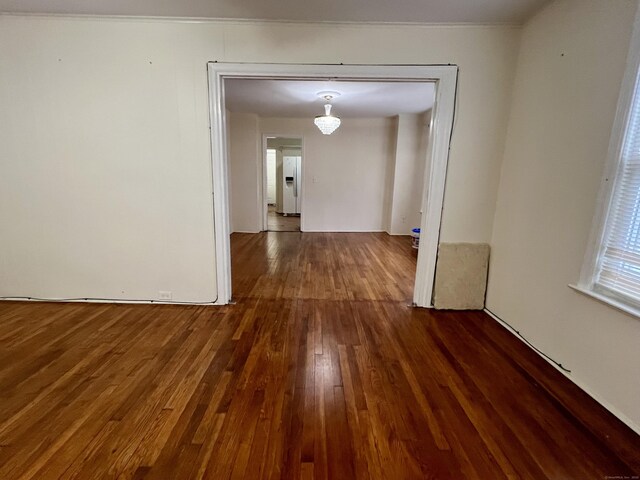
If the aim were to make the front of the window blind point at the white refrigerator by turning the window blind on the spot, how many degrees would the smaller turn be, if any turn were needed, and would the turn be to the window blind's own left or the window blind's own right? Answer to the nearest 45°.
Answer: approximately 90° to the window blind's own right

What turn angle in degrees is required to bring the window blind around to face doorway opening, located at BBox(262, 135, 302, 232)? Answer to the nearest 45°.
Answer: approximately 90° to its right

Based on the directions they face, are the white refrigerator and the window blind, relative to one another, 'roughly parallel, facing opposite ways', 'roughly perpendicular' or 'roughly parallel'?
roughly perpendicular

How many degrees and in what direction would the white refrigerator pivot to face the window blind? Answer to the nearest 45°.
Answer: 0° — it already faces it

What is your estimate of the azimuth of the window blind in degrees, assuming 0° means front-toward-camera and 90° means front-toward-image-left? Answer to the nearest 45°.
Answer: approximately 45°
